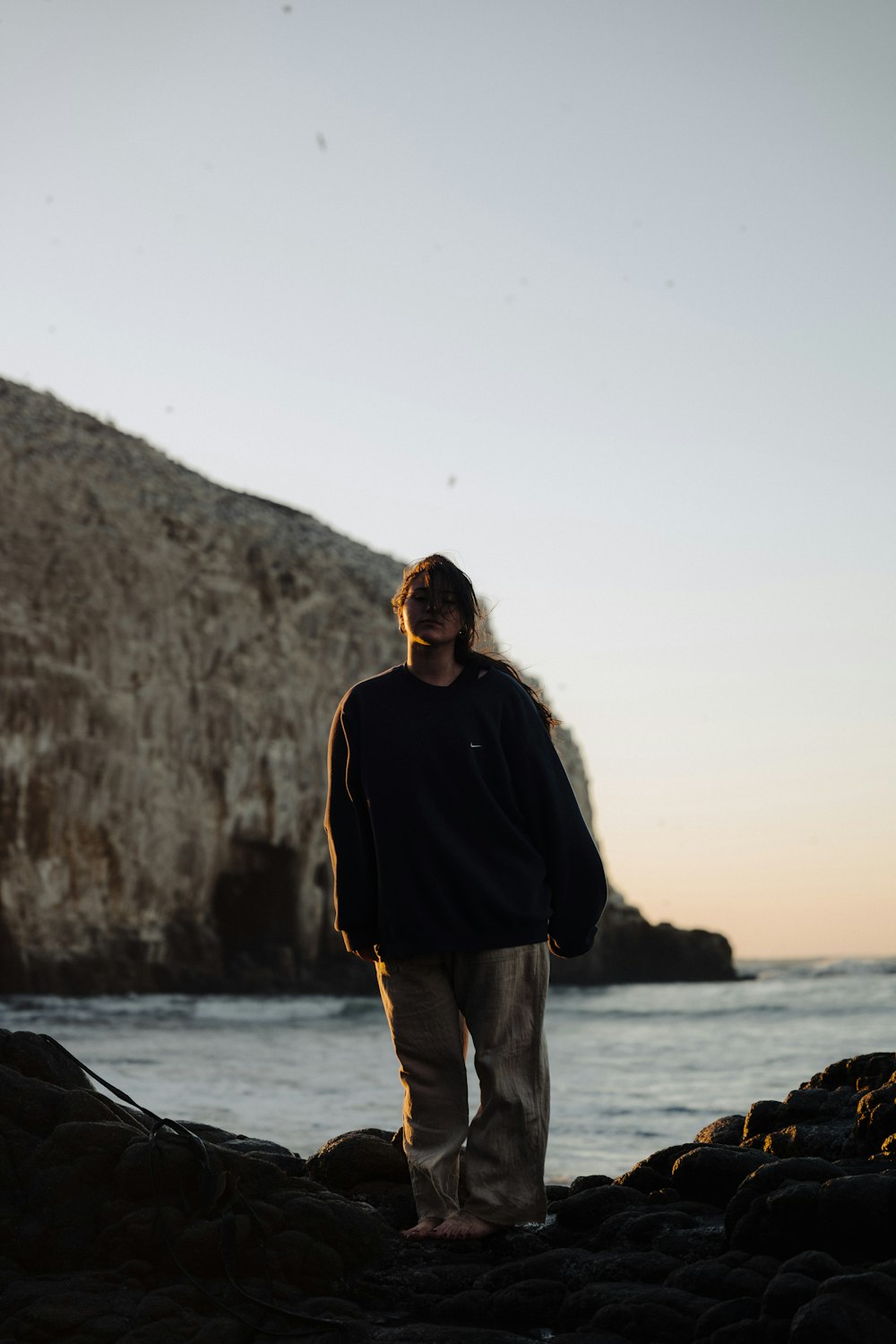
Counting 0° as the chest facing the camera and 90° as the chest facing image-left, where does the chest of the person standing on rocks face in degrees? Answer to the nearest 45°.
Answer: approximately 0°

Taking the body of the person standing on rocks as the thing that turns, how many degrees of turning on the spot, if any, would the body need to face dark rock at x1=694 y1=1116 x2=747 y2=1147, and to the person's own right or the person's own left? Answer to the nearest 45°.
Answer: approximately 135° to the person's own left

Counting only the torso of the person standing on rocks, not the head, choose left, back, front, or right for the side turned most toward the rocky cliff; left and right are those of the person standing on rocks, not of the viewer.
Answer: back

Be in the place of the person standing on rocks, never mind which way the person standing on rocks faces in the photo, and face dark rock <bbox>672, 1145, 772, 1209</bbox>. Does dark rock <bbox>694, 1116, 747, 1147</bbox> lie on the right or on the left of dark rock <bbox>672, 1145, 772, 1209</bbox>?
left

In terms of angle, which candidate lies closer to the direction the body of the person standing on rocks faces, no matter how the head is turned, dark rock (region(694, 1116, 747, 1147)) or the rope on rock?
the rope on rock

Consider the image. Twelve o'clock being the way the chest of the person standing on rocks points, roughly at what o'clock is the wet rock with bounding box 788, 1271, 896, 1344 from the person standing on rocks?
The wet rock is roughly at 11 o'clock from the person standing on rocks.
